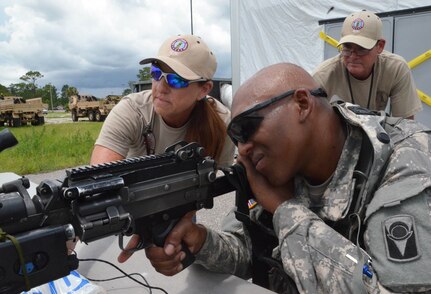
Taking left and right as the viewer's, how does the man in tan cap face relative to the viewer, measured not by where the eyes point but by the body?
facing the viewer and to the left of the viewer

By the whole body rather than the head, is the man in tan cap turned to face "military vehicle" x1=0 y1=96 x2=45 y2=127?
no

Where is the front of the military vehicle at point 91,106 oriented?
to the viewer's left

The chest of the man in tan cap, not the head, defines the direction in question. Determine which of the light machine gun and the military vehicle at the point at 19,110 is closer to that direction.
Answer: the light machine gun

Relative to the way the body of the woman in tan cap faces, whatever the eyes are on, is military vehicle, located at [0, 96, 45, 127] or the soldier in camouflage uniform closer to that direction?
the soldier in camouflage uniform

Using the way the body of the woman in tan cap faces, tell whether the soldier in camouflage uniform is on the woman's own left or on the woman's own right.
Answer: on the woman's own left

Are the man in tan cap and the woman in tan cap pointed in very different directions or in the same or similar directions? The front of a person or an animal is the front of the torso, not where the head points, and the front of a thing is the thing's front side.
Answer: same or similar directions

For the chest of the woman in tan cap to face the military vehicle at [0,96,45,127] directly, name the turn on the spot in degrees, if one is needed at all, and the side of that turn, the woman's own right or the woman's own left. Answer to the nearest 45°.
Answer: approximately 135° to the woman's own right

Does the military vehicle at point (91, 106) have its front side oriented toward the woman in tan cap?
no

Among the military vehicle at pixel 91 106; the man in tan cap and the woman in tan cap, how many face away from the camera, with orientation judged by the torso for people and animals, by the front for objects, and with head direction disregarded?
0

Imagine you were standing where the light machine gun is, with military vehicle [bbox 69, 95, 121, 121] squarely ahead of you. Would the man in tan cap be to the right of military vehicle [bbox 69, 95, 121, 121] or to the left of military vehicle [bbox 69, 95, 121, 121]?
right

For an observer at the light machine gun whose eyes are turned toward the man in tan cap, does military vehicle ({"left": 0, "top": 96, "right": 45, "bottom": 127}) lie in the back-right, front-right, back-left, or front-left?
front-left

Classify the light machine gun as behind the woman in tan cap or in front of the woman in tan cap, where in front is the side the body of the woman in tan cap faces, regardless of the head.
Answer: in front
